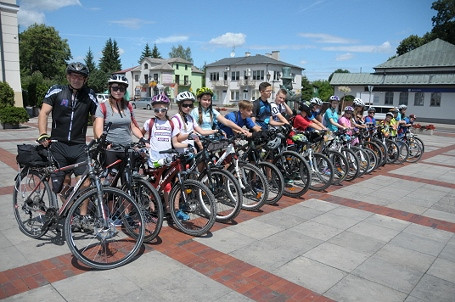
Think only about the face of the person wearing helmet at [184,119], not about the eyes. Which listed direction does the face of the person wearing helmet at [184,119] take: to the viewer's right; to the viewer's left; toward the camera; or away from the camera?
toward the camera

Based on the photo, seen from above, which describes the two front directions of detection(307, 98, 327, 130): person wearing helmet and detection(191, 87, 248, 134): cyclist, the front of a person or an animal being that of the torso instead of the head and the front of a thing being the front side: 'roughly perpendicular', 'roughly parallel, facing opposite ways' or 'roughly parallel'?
roughly parallel

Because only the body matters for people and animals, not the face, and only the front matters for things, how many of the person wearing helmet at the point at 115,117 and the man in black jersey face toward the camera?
2

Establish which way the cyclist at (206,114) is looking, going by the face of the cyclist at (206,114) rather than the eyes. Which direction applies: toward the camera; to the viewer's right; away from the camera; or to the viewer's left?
toward the camera

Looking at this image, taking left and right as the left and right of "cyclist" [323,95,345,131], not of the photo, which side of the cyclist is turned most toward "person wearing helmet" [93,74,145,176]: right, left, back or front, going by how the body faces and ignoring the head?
right

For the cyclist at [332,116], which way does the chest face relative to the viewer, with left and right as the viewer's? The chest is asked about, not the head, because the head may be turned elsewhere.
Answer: facing the viewer and to the right of the viewer

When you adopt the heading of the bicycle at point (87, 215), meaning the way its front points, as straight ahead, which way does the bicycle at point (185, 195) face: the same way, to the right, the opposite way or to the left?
the same way

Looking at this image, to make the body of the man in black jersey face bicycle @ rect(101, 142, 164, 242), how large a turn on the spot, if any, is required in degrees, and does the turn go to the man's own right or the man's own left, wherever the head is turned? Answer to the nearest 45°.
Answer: approximately 45° to the man's own left

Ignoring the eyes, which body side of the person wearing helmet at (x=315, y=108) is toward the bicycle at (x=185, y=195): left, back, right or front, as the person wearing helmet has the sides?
right

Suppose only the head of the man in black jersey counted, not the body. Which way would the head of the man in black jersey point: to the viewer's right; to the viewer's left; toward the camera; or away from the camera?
toward the camera

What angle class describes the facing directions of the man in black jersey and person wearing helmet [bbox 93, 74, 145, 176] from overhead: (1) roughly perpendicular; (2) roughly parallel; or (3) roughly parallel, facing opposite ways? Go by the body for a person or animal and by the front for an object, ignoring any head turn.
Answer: roughly parallel

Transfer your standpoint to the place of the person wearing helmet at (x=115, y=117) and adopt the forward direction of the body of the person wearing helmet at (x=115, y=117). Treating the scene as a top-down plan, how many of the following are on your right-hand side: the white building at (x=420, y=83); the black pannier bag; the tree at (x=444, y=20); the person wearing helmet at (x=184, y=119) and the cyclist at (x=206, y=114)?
1
